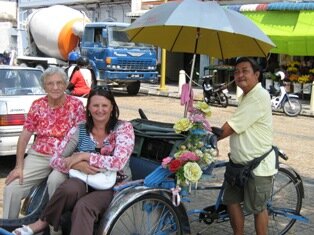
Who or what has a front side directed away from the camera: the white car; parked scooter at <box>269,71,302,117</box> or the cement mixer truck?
the white car

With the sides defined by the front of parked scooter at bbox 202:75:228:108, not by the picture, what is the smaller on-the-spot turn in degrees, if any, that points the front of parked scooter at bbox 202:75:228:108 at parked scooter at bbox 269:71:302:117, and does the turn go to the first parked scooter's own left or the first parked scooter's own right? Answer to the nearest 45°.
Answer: approximately 180°

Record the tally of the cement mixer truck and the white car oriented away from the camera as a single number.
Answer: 1

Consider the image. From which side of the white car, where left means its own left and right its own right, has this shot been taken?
back
